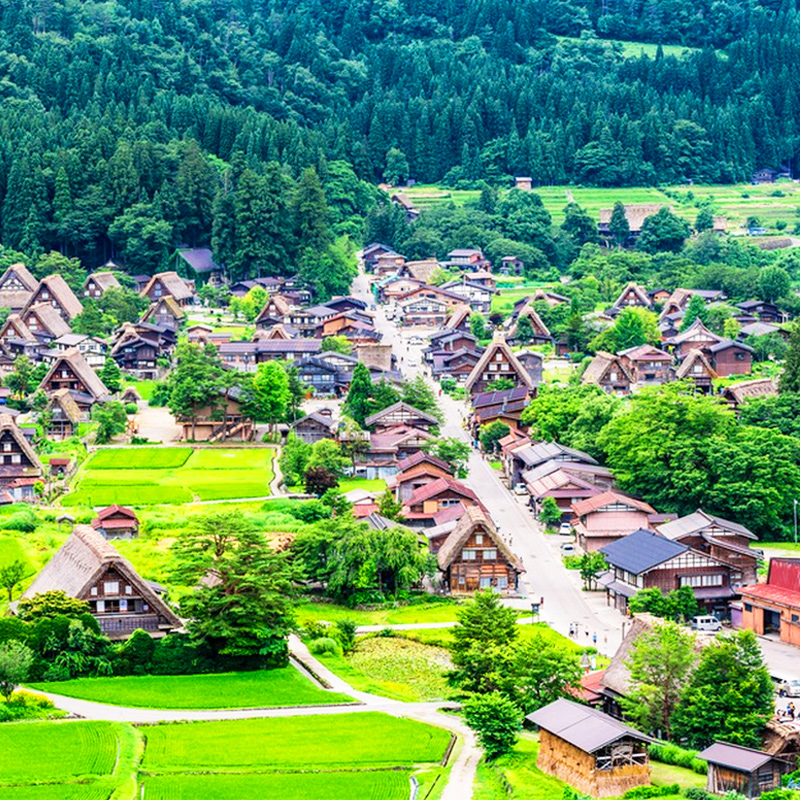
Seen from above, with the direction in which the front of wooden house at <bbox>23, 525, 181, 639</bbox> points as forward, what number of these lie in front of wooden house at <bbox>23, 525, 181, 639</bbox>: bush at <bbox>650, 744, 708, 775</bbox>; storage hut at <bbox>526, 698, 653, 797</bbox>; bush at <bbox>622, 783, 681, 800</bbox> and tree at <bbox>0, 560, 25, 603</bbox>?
3

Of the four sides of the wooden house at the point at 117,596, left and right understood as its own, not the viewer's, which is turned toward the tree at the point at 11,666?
right

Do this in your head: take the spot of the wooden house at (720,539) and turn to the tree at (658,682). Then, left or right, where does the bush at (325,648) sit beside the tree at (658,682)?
right

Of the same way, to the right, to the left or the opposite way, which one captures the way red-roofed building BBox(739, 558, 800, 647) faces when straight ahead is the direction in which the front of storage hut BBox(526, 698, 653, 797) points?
to the right

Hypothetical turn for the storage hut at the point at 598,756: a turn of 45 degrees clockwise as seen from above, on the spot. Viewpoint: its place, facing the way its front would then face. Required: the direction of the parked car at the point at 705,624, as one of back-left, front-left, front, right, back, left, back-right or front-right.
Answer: back

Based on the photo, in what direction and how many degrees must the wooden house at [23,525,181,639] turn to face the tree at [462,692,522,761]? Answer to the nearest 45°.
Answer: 0° — it already faces it

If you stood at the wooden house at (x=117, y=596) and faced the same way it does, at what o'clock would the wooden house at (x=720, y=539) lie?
the wooden house at (x=720, y=539) is roughly at 10 o'clock from the wooden house at (x=117, y=596).

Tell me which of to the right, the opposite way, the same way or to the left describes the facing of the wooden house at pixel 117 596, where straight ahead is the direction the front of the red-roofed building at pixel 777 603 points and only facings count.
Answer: to the left

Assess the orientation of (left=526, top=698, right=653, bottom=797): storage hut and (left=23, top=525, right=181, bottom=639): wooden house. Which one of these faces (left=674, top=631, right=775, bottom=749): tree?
the wooden house

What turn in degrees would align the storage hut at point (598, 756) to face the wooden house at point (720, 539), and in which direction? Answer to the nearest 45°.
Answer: approximately 135° to its left

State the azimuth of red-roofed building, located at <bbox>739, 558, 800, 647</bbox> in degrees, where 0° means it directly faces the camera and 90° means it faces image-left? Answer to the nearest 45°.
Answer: approximately 45°

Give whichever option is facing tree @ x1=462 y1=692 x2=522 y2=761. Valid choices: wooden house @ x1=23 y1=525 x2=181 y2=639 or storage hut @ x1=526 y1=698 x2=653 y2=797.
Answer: the wooden house

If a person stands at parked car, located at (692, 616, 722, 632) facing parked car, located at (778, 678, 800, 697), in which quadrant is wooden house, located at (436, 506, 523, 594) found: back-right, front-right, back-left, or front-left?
back-right
